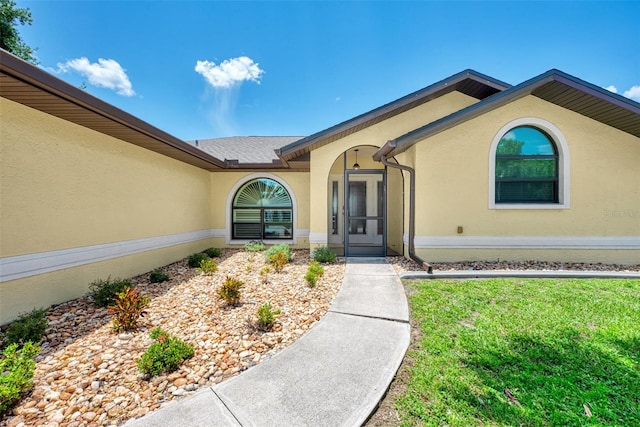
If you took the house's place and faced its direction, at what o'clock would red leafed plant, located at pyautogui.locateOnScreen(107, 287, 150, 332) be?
The red leafed plant is roughly at 2 o'clock from the house.

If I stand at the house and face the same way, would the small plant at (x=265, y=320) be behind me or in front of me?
in front

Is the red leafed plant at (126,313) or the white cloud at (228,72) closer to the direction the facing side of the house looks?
the red leafed plant

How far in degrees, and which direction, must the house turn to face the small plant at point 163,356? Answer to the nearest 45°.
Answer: approximately 45° to its right

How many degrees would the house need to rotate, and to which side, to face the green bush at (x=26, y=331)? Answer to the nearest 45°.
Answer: approximately 45° to its right

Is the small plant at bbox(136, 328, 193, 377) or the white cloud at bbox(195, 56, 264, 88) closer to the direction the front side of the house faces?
the small plant

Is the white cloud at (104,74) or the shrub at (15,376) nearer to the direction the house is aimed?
the shrub

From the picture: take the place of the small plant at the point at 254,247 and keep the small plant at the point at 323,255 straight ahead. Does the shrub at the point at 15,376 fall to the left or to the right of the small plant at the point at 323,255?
right

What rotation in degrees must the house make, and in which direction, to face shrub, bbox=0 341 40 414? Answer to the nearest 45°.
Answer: approximately 45° to its right

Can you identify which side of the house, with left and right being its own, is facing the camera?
front
